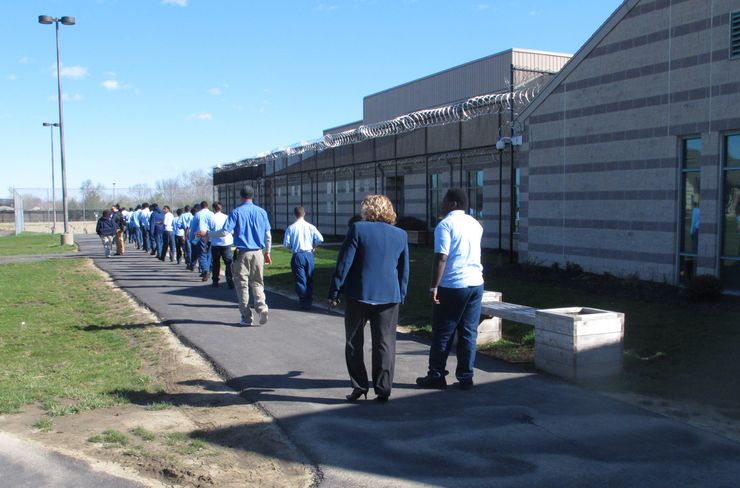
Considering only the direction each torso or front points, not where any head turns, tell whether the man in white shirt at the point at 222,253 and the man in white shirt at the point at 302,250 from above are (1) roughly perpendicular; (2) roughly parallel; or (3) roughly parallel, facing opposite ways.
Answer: roughly parallel

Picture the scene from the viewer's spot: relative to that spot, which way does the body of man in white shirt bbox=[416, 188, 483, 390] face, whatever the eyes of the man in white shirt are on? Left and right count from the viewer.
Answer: facing away from the viewer and to the left of the viewer

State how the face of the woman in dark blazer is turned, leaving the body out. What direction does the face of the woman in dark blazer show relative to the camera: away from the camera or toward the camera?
away from the camera

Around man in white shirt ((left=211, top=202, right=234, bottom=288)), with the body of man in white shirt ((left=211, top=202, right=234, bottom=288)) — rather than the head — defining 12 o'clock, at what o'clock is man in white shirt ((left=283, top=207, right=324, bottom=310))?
man in white shirt ((left=283, top=207, right=324, bottom=310)) is roughly at 5 o'clock from man in white shirt ((left=211, top=202, right=234, bottom=288)).

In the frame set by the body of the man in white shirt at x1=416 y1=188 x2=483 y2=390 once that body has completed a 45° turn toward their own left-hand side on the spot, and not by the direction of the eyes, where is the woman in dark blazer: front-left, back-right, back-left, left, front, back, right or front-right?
front-left

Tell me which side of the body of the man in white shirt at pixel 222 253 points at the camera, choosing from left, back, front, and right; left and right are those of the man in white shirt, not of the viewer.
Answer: back

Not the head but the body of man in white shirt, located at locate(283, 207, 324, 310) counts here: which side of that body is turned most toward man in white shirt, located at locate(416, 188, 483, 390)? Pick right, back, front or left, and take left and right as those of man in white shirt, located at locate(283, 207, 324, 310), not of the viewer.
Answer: back

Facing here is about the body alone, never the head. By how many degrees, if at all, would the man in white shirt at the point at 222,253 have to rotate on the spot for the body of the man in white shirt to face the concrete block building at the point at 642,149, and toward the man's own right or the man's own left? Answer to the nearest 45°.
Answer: approximately 90° to the man's own right

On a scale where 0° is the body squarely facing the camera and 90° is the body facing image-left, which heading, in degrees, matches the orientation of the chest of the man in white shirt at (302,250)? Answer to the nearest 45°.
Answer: approximately 180°

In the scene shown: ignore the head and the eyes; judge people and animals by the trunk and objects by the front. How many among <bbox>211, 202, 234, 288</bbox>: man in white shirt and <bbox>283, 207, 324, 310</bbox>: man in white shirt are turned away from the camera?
2

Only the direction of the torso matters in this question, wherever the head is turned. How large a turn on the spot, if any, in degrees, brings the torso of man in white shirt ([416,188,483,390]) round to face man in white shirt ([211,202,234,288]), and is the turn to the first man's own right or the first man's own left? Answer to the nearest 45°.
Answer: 0° — they already face them

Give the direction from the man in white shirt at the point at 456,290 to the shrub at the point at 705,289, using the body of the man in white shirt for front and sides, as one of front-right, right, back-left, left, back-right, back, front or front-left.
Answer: right
